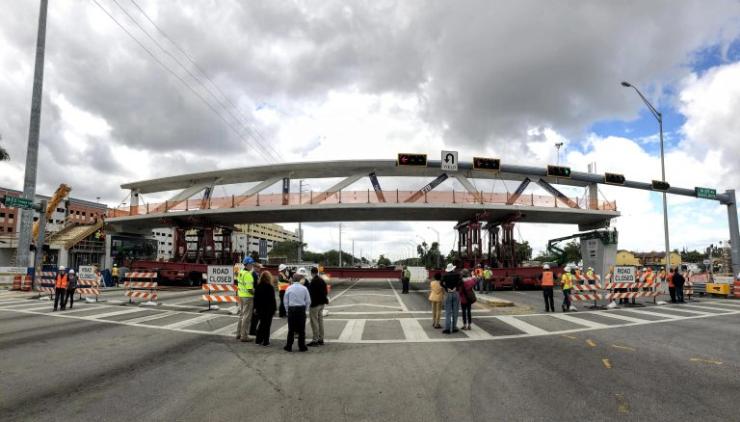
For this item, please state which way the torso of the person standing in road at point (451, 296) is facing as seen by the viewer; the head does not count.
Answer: away from the camera

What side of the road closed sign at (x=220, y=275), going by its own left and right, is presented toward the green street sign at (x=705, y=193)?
left

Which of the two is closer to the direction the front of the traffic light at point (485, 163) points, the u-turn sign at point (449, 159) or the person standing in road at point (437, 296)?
the person standing in road

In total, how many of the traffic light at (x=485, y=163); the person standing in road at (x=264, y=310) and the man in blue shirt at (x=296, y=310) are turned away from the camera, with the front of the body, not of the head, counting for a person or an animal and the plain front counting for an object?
2

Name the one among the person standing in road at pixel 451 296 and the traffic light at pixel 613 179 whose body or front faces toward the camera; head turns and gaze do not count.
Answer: the traffic light

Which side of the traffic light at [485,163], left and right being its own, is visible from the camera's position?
front

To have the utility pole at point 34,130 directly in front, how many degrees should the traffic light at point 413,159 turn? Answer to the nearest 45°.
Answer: approximately 90° to its right

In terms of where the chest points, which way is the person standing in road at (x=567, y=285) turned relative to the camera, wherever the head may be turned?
away from the camera

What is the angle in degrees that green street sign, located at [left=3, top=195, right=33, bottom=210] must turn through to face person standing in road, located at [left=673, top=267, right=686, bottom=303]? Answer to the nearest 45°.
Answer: approximately 45° to its left

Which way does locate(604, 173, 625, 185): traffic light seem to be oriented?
toward the camera

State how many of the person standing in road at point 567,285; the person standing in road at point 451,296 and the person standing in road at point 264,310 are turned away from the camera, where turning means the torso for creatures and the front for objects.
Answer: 3

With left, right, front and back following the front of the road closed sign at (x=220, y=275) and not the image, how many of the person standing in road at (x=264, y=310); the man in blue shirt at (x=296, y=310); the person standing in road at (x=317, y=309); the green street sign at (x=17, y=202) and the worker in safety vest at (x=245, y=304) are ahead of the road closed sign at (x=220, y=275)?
4

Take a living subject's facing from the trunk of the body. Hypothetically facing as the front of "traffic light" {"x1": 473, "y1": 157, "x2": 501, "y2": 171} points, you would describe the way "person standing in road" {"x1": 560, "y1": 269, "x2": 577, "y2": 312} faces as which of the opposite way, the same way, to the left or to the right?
the opposite way

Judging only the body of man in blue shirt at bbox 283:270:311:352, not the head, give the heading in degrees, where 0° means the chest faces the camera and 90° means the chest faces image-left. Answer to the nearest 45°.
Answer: approximately 180°
